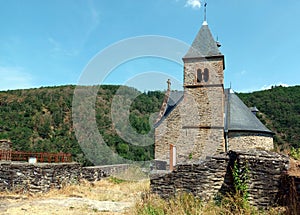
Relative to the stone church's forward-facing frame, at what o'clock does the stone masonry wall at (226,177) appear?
The stone masonry wall is roughly at 9 o'clock from the stone church.

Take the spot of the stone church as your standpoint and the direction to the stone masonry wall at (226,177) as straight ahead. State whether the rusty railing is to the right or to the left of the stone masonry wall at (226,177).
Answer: right

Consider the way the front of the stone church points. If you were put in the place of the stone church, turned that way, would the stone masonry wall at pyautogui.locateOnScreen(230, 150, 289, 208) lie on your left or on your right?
on your left

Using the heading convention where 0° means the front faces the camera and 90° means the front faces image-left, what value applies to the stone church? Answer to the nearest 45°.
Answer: approximately 90°
